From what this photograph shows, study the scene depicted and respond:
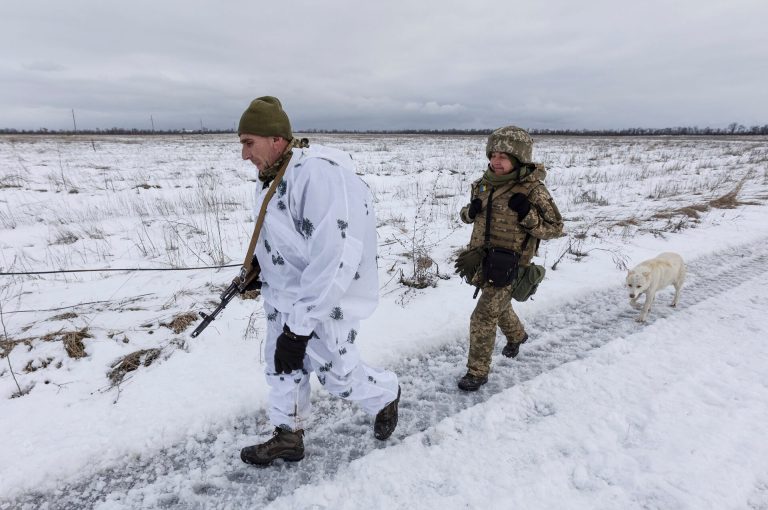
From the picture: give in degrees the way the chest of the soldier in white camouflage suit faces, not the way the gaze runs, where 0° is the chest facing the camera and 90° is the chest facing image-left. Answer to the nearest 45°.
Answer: approximately 90°

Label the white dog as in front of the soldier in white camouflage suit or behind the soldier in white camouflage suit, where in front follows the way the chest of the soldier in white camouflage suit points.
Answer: behind

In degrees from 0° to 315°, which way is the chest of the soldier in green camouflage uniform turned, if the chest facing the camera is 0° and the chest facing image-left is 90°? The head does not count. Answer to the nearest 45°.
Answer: approximately 45°

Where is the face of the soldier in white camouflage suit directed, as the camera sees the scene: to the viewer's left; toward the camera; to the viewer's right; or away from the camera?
to the viewer's left

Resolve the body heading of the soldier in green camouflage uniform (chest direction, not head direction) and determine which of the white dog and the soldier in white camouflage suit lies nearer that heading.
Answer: the soldier in white camouflage suit

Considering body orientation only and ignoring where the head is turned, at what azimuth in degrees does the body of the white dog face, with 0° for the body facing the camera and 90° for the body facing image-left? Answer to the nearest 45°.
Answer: approximately 45°

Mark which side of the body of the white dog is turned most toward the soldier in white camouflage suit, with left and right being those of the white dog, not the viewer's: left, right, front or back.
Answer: front

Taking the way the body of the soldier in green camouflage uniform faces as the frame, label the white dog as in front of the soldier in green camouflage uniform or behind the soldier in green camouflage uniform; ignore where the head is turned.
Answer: behind

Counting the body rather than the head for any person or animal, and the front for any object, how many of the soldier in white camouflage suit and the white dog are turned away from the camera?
0
